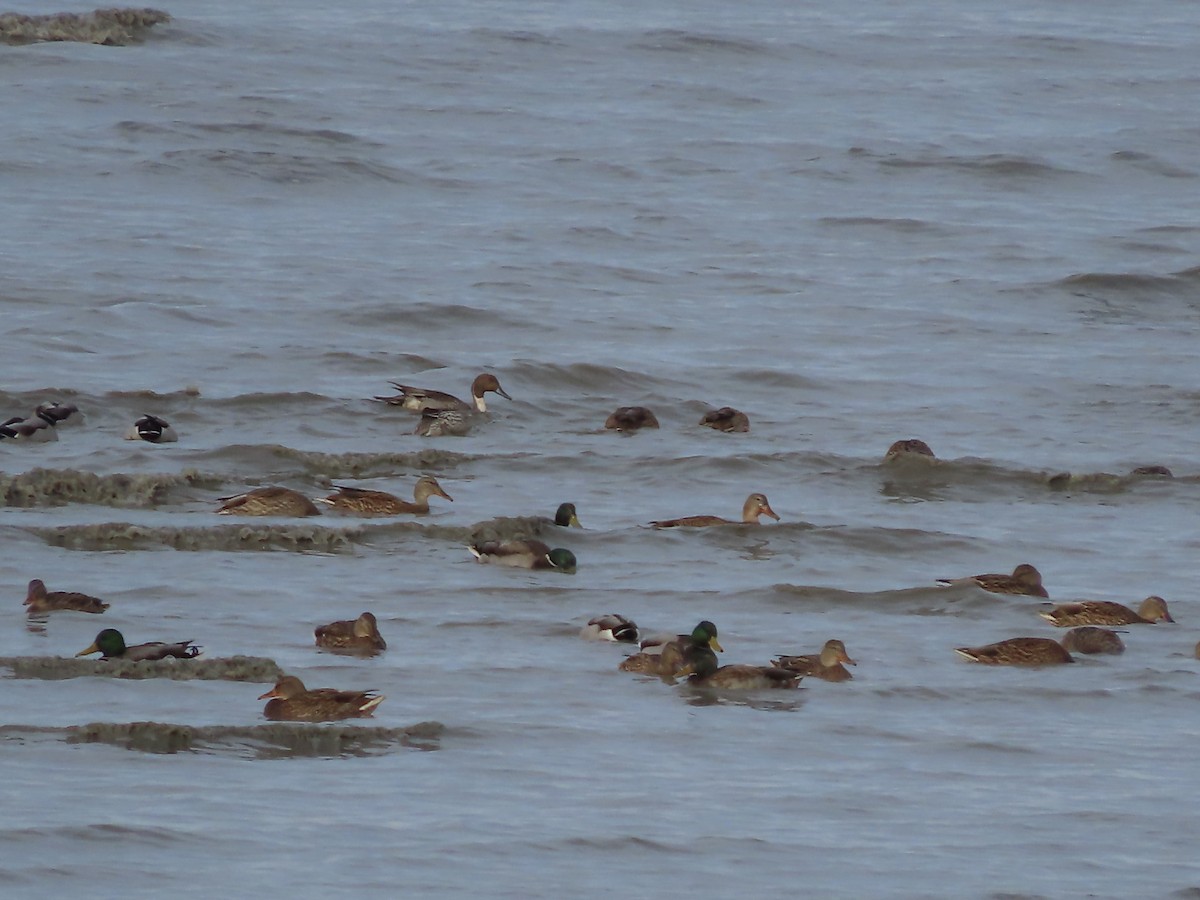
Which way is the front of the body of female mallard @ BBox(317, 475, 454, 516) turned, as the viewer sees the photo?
to the viewer's right

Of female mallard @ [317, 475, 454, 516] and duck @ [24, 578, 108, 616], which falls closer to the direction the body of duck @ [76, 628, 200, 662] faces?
the duck

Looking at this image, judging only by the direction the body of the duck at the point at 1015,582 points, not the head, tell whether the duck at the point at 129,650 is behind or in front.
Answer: behind

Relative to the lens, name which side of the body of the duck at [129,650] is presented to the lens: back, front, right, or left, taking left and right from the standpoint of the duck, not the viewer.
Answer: left

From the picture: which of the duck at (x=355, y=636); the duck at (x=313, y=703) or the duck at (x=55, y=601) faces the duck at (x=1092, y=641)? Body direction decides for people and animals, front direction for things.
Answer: the duck at (x=355, y=636)

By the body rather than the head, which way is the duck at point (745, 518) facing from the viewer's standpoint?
to the viewer's right

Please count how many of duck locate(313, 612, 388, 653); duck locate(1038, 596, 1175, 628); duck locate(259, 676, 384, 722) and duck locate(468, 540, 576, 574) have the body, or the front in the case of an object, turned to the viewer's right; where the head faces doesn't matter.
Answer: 3

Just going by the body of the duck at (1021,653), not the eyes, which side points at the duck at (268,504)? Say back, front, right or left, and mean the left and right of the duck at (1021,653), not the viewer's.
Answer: back

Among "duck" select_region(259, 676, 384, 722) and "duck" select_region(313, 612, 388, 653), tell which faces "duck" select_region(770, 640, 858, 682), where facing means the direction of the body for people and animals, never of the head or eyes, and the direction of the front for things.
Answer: "duck" select_region(313, 612, 388, 653)

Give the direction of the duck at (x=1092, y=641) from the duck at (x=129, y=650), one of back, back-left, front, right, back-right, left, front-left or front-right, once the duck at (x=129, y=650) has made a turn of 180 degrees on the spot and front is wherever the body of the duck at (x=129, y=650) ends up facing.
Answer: front

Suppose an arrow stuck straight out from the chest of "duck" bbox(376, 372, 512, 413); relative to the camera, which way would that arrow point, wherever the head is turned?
to the viewer's right

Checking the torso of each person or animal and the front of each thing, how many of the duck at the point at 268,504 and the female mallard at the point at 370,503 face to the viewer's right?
2

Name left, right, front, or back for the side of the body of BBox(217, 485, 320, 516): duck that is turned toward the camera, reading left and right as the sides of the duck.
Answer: right

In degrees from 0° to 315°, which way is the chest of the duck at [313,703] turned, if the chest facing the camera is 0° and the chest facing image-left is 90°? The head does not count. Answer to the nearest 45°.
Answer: approximately 90°

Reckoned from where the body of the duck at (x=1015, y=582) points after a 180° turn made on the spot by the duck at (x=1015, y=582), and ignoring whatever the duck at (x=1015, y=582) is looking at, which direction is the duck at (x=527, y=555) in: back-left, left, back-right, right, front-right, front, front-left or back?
front

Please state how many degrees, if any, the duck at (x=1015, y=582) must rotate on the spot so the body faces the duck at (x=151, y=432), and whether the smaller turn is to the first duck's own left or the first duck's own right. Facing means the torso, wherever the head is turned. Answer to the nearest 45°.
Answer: approximately 180°
